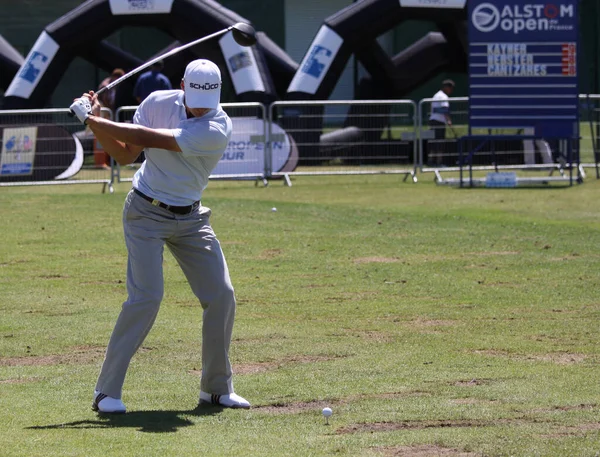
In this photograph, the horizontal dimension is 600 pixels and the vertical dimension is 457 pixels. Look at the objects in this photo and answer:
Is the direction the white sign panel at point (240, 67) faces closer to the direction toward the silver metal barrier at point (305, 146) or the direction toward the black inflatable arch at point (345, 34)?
the silver metal barrier

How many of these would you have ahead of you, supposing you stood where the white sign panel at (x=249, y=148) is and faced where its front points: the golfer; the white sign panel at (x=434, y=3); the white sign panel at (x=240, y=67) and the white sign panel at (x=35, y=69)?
1

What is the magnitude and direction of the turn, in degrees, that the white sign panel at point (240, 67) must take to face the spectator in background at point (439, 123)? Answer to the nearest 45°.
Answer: approximately 90° to its left

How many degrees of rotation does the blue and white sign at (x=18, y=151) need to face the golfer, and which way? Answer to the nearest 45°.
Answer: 0° — it already faces them

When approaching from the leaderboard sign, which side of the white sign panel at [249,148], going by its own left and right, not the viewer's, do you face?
left

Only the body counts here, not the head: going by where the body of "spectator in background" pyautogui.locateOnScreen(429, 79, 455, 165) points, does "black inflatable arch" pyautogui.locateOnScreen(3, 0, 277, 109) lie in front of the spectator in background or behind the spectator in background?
behind
